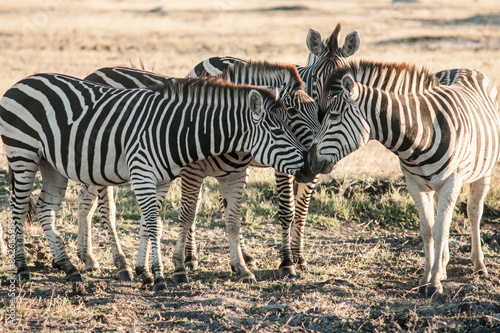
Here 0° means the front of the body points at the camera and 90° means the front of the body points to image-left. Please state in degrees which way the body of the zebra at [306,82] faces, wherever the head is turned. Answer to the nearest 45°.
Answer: approximately 315°

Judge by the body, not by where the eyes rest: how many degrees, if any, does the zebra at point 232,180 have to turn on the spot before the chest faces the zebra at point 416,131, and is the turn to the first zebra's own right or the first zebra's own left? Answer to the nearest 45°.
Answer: approximately 45° to the first zebra's own right

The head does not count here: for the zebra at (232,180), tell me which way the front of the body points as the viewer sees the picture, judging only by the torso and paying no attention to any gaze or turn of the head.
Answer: to the viewer's right

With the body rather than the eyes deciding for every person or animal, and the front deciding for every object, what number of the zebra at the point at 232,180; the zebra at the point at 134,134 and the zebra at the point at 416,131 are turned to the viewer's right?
2

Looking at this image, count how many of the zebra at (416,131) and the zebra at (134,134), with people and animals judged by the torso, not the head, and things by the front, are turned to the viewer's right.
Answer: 1

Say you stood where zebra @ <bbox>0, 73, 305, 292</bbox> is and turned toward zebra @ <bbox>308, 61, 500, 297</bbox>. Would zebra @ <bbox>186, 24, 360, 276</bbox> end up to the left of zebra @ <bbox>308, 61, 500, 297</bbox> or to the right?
left

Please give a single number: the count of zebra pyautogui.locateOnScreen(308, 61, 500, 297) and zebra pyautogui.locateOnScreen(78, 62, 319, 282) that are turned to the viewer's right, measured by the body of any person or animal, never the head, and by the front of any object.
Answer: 1

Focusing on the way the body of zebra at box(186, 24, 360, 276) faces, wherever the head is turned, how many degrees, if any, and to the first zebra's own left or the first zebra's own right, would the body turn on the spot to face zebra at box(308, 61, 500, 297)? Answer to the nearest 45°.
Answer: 0° — it already faces it

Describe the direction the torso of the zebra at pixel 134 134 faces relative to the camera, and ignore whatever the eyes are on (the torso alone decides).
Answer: to the viewer's right

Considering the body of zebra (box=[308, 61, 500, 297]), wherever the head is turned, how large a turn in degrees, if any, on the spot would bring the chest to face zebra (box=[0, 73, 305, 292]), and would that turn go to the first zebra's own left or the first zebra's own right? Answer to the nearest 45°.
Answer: approximately 45° to the first zebra's own right

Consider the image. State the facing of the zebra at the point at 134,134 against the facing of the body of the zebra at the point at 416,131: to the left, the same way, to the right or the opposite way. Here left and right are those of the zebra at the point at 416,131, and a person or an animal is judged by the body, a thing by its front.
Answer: the opposite way

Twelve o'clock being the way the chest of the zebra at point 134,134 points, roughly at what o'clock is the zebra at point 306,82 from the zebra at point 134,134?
the zebra at point 306,82 is roughly at 11 o'clock from the zebra at point 134,134.

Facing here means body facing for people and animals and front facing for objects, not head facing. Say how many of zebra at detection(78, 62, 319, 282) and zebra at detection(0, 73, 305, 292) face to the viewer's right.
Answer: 2
